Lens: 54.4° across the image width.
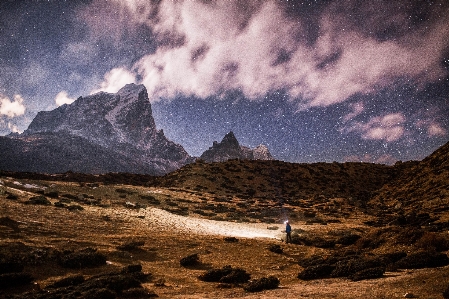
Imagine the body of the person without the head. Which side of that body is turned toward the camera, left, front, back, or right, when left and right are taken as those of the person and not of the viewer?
left

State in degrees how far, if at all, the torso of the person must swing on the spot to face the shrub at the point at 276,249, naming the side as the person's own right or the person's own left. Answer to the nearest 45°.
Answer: approximately 90° to the person's own left

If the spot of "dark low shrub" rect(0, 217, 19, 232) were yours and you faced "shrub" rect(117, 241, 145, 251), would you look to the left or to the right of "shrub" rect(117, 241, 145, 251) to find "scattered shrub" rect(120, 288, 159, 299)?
right

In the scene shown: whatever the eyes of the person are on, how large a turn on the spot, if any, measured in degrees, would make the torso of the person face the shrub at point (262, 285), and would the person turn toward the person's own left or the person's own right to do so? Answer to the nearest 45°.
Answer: approximately 90° to the person's own left

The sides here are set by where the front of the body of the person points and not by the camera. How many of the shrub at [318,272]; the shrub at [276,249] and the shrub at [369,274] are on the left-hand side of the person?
3

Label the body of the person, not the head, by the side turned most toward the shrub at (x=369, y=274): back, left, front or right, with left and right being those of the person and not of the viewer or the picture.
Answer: left
